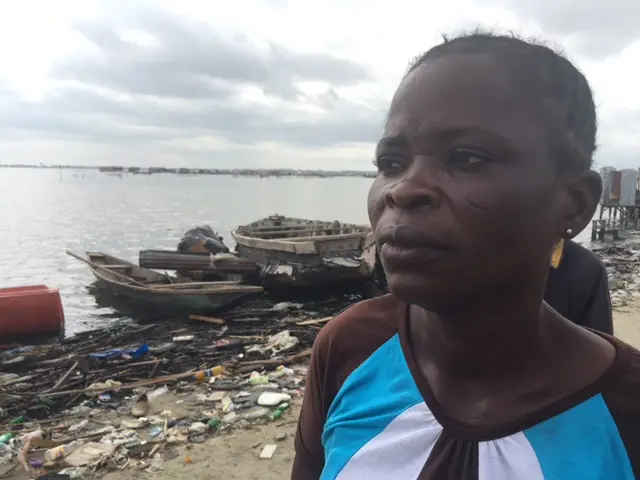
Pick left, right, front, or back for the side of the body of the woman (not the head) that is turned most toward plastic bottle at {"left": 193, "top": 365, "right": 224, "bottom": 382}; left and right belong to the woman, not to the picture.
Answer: right

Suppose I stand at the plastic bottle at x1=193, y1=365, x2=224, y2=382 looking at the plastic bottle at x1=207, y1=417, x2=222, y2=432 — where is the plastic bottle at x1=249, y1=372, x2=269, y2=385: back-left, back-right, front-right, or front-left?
front-left

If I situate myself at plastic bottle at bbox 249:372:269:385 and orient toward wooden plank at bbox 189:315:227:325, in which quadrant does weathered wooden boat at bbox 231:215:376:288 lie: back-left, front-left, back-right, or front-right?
front-right

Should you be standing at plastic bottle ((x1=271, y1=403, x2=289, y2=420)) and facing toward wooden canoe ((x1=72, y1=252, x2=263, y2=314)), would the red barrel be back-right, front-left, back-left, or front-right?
front-left

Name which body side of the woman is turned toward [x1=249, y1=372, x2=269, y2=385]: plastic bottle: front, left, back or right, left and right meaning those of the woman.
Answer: right

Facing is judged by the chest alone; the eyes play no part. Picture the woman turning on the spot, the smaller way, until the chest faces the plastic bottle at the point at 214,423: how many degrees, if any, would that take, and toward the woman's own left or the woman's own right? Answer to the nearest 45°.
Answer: approximately 90° to the woman's own right

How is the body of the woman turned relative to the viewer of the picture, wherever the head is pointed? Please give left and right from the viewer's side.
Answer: facing the viewer and to the left of the viewer

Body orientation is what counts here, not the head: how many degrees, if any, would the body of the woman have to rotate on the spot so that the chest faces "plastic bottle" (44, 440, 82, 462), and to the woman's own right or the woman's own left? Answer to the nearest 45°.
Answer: approximately 90° to the woman's own right

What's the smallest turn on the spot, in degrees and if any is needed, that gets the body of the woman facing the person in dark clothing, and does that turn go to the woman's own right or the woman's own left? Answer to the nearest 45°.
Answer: approximately 135° to the woman's own right

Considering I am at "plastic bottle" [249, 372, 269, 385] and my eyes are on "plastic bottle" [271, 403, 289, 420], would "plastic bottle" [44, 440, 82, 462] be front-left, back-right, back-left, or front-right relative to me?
front-right
